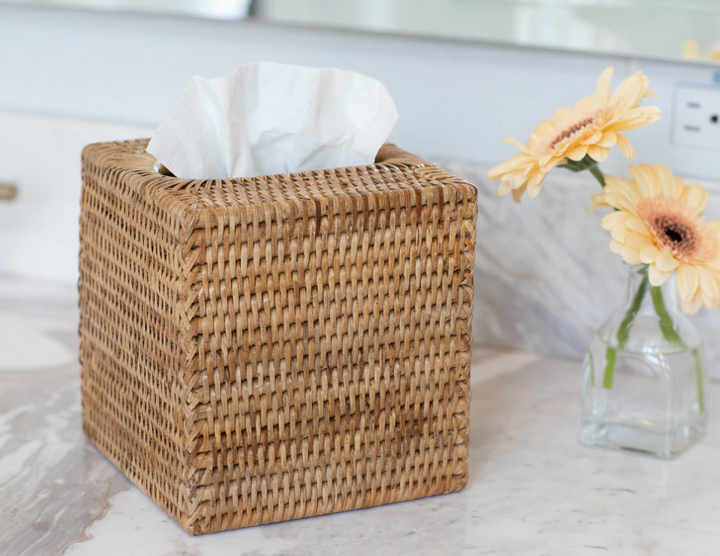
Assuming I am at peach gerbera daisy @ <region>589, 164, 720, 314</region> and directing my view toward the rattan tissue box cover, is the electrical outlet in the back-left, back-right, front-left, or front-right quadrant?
back-right

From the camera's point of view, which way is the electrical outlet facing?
toward the camera
